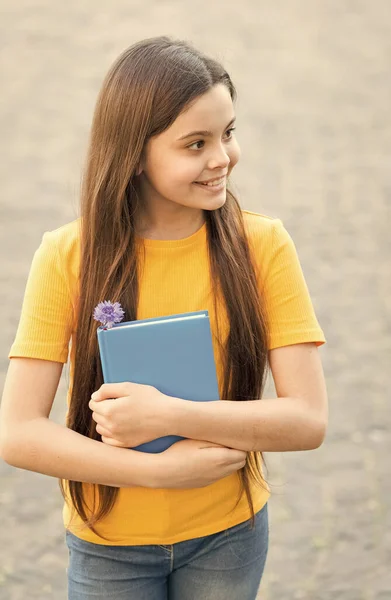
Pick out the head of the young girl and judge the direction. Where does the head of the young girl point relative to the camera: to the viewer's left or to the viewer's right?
to the viewer's right

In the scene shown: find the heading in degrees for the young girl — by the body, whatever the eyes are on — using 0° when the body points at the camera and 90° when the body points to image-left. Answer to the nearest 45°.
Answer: approximately 0°
